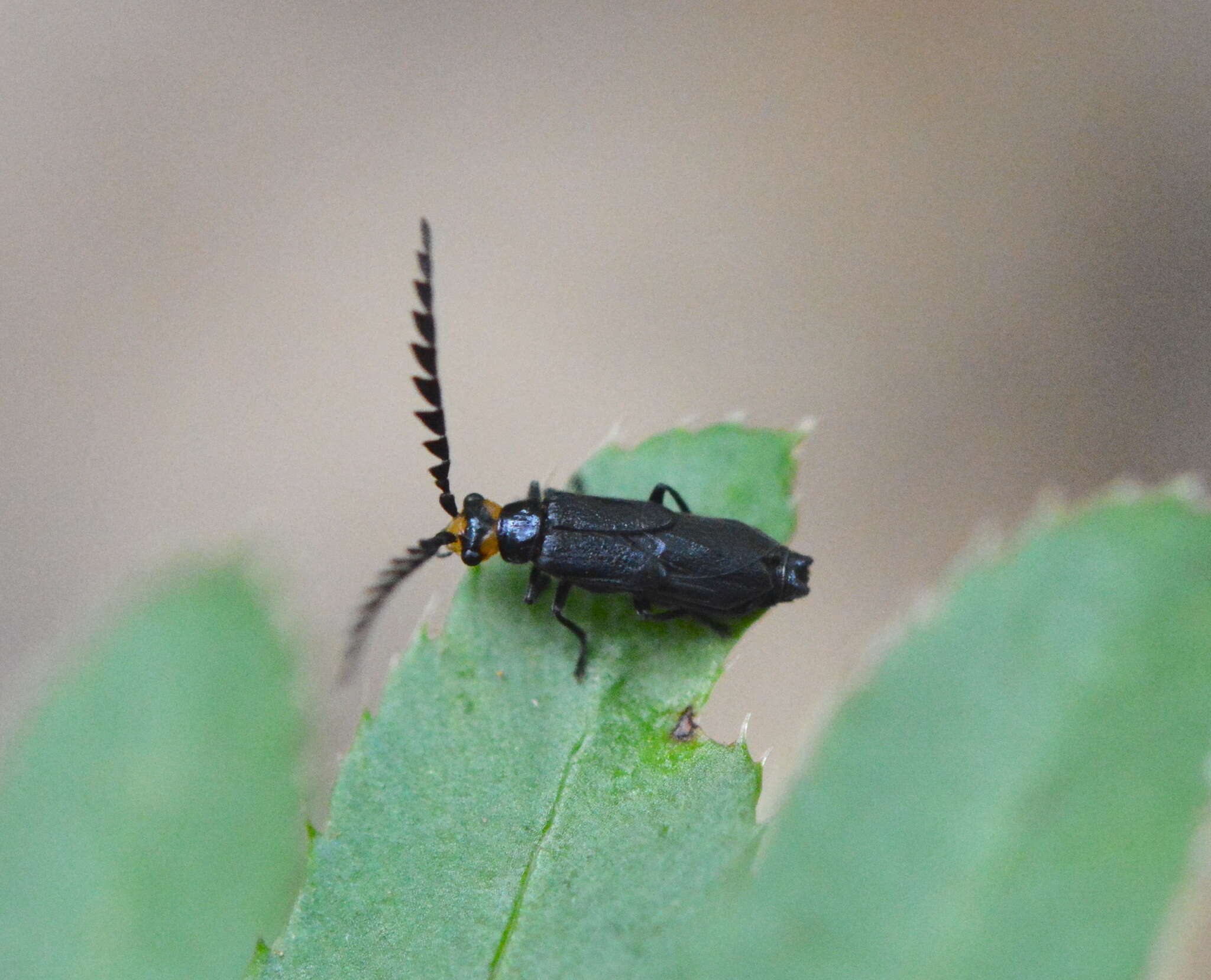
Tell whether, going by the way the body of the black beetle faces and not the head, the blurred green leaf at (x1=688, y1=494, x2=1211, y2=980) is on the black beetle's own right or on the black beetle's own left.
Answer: on the black beetle's own left

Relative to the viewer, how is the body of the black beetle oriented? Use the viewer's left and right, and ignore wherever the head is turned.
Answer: facing to the left of the viewer
